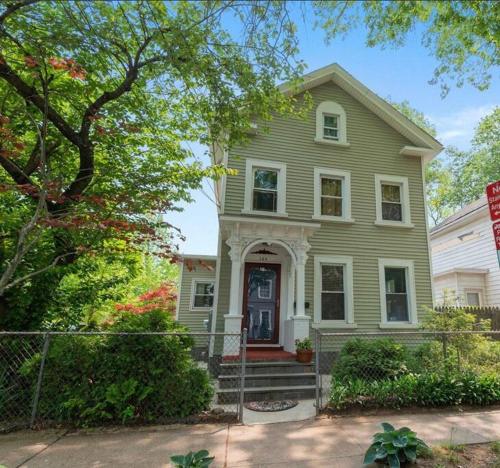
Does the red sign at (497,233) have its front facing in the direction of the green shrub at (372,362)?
no

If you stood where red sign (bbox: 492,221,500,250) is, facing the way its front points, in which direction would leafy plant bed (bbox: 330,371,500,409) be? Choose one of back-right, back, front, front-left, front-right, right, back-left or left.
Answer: back-right

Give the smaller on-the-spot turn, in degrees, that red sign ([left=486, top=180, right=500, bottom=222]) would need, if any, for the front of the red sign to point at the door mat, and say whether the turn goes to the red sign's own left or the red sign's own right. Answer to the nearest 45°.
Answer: approximately 90° to the red sign's own right

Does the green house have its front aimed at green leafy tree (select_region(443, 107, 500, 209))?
no

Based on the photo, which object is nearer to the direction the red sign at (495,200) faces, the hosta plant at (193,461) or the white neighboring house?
the hosta plant

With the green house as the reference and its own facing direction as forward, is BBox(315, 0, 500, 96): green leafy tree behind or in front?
in front

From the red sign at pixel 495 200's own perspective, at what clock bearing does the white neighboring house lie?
The white neighboring house is roughly at 6 o'clock from the red sign.

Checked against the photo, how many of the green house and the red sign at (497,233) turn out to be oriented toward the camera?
2

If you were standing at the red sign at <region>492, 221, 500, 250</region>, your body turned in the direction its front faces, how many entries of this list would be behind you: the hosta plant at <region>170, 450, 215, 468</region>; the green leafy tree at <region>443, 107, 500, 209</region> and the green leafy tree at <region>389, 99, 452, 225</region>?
2

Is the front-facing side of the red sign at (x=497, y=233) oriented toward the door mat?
no

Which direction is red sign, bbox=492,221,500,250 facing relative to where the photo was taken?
toward the camera

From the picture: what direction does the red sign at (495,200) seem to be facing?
toward the camera

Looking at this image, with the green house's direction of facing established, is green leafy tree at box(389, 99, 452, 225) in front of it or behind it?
behind

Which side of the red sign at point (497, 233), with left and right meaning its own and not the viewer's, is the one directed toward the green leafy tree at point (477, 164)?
back
